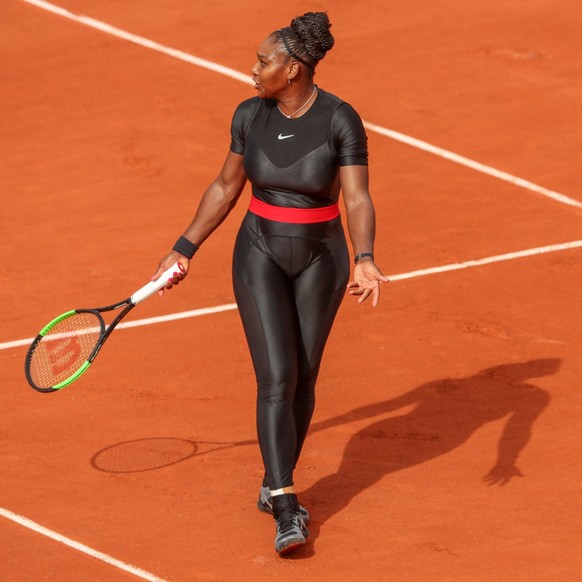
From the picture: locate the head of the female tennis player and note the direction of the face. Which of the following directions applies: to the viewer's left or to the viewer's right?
to the viewer's left

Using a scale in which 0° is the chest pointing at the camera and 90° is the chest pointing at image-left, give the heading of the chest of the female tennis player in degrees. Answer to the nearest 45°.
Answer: approximately 0°
